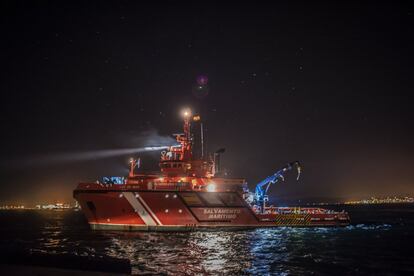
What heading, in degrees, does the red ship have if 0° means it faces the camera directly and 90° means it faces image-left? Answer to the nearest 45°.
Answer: approximately 90°
